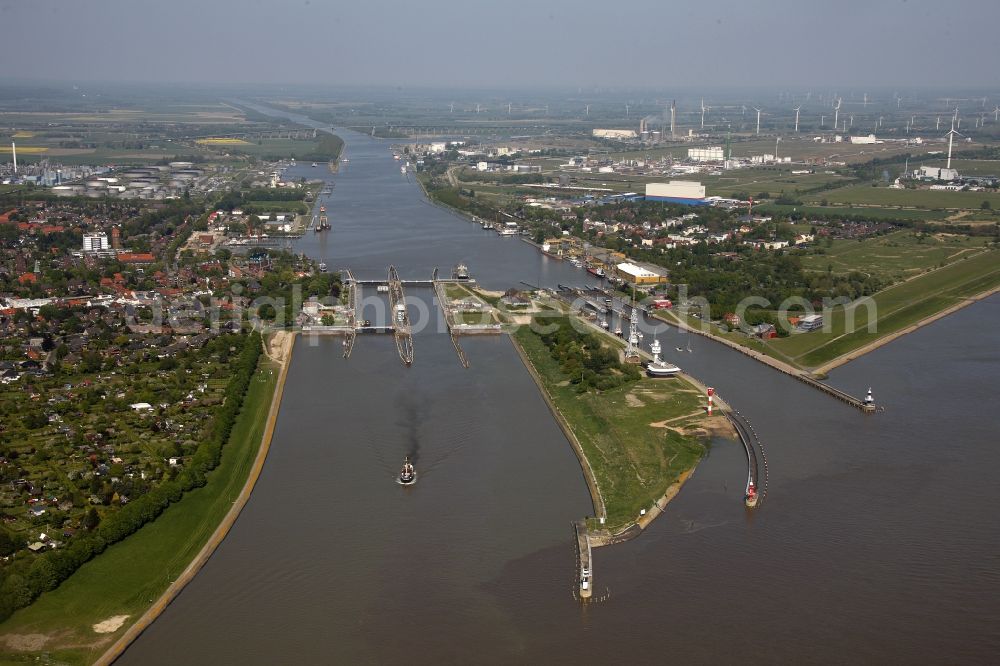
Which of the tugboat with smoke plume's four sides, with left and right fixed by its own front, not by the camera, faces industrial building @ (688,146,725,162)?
back

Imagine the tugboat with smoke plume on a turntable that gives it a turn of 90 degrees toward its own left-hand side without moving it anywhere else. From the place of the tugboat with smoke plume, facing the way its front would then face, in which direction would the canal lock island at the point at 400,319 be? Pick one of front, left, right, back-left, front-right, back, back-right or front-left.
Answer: left

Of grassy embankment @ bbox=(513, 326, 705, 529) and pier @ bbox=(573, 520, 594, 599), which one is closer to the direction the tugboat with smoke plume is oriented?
the pier

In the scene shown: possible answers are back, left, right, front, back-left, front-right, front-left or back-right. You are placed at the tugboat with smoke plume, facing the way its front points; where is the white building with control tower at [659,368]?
back-left

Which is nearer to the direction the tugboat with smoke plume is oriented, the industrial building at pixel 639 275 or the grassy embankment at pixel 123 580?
the grassy embankment

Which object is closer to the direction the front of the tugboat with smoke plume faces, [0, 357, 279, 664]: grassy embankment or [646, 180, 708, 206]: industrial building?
the grassy embankment

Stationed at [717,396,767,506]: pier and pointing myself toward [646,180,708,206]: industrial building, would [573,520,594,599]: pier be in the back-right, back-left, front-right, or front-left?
back-left

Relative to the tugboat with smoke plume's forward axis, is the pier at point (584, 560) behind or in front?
in front

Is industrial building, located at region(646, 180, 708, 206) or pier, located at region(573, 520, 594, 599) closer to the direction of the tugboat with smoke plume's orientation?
the pier

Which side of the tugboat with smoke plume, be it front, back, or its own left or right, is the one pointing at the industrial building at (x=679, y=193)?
back

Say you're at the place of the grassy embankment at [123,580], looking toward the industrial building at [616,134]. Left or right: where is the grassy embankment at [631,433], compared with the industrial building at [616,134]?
right

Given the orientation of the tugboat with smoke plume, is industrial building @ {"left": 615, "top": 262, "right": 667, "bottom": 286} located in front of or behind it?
behind

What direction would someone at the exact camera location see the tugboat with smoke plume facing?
facing the viewer

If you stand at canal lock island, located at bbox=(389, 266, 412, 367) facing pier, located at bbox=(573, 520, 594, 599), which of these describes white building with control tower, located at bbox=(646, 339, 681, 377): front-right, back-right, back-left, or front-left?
front-left

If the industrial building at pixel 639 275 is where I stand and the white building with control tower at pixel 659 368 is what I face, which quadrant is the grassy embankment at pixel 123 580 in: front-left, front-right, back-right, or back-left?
front-right

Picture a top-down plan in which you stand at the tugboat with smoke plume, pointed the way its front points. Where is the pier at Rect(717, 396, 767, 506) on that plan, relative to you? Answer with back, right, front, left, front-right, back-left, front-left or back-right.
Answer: left

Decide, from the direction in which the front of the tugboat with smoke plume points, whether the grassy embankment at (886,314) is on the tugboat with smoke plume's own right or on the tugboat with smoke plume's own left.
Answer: on the tugboat with smoke plume's own left
